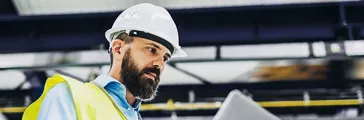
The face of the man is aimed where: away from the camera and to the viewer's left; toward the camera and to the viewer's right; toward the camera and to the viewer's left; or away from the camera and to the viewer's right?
toward the camera and to the viewer's right

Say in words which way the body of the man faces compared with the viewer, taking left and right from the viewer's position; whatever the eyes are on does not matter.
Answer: facing the viewer and to the right of the viewer

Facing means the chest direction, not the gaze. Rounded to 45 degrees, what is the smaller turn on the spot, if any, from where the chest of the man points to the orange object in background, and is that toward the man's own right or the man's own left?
approximately 90° to the man's own left
